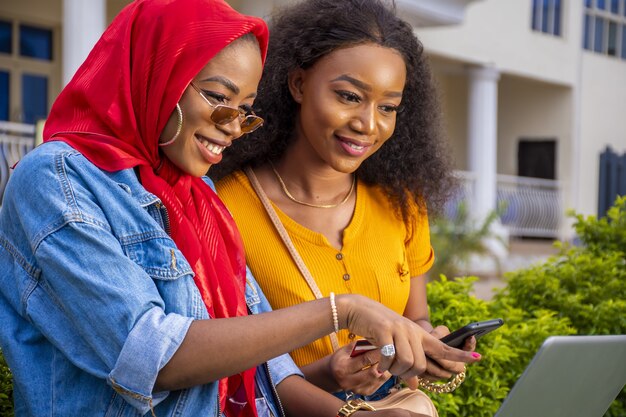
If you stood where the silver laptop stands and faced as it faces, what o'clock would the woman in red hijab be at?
The woman in red hijab is roughly at 10 o'clock from the silver laptop.

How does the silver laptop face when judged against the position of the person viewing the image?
facing away from the viewer and to the left of the viewer

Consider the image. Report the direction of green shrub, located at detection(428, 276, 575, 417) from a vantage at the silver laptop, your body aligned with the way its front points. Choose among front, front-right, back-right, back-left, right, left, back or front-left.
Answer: front-right

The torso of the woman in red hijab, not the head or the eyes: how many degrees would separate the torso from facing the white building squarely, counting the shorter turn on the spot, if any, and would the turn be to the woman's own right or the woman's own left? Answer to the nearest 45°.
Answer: approximately 135° to the woman's own left

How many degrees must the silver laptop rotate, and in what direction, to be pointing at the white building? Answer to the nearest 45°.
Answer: approximately 45° to its right

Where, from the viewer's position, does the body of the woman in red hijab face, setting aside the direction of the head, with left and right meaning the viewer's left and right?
facing the viewer and to the right of the viewer

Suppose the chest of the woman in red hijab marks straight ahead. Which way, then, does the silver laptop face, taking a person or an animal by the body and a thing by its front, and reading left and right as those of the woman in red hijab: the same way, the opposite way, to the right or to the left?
the opposite way

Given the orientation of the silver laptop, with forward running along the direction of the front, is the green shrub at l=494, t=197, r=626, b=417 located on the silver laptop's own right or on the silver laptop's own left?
on the silver laptop's own right

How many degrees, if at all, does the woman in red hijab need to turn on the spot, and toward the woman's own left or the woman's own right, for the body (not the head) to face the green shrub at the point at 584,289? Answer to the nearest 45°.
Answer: approximately 90° to the woman's own left
